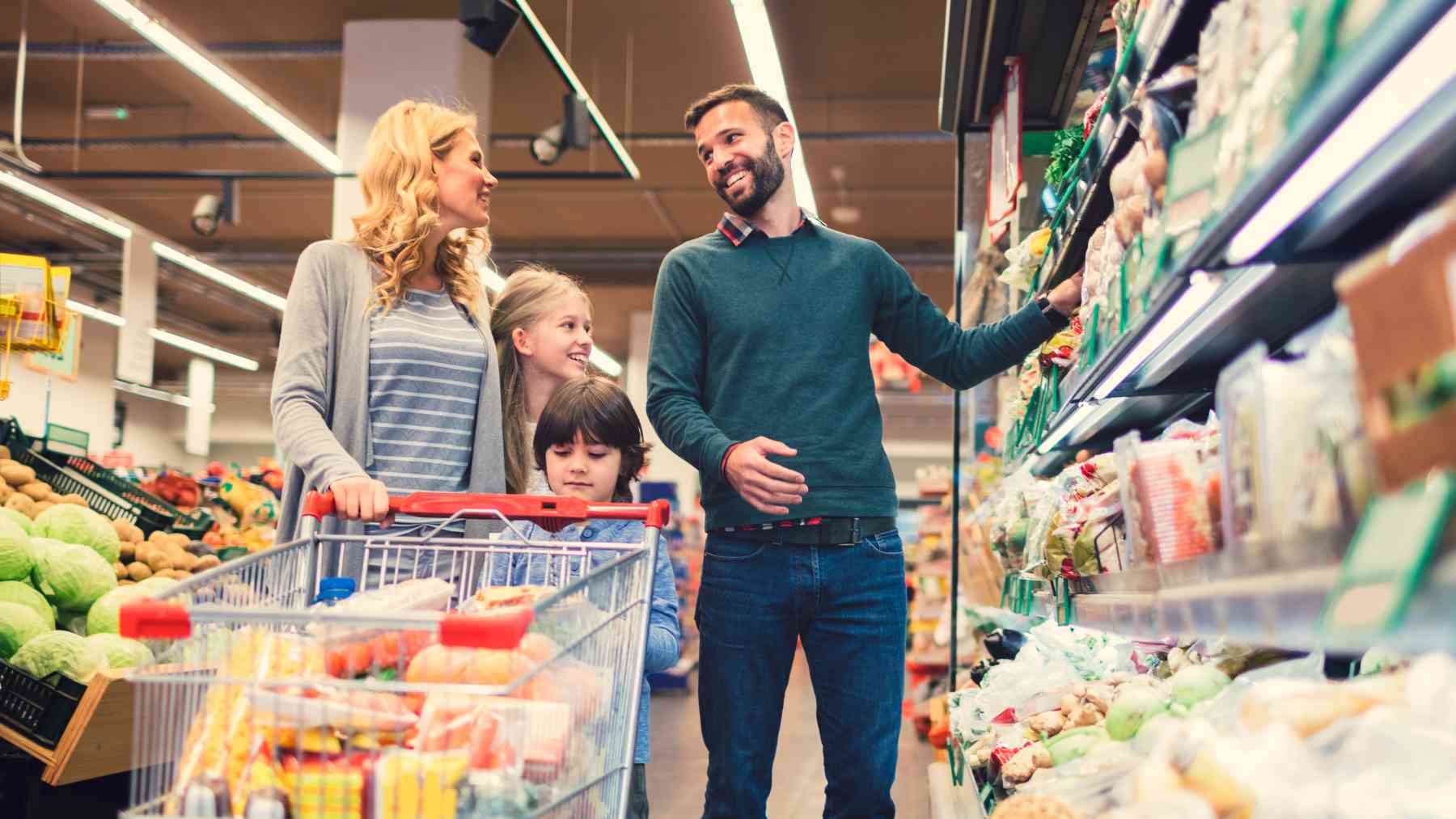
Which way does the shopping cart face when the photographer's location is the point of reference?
facing the viewer and to the left of the viewer

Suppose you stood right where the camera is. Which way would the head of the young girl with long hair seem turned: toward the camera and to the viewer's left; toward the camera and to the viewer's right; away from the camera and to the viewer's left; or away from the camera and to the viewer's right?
toward the camera and to the viewer's right

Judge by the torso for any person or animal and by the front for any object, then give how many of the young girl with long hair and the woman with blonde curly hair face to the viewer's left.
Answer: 0

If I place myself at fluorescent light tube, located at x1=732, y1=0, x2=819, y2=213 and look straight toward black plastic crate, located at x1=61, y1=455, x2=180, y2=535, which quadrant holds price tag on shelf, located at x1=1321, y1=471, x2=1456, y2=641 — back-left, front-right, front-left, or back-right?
front-left

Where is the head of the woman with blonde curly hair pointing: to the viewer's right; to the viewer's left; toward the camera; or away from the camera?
to the viewer's right

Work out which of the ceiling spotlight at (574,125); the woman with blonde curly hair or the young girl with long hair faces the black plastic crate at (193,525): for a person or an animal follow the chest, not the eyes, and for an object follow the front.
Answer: the ceiling spotlight

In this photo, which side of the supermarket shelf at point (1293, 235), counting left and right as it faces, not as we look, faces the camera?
left

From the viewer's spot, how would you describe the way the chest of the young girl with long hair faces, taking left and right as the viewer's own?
facing the viewer and to the right of the viewer

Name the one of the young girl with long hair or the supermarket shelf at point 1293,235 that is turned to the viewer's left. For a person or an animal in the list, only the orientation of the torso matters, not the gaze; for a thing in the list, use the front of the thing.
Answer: the supermarket shelf

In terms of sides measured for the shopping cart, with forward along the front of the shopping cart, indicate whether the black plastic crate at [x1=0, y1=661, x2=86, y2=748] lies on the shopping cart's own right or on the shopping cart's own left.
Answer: on the shopping cart's own right
